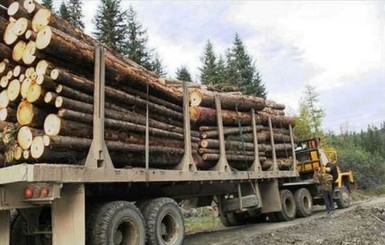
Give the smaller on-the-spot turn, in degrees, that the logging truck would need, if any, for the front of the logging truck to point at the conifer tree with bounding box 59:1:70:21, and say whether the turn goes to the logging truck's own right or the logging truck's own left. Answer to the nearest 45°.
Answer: approximately 45° to the logging truck's own left

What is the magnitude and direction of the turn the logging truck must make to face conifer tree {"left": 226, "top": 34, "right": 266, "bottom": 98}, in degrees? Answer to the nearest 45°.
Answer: approximately 45° to its left

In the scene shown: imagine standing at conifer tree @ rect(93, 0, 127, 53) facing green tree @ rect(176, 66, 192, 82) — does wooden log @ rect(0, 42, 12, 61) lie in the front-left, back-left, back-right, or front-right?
back-right

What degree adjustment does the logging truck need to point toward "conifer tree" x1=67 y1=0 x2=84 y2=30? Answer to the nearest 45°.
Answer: approximately 45° to its left

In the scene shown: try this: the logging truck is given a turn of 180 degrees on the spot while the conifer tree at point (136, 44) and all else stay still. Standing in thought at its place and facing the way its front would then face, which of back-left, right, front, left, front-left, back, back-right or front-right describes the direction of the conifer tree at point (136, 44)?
back-right

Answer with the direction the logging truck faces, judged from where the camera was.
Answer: facing away from the viewer and to the right of the viewer

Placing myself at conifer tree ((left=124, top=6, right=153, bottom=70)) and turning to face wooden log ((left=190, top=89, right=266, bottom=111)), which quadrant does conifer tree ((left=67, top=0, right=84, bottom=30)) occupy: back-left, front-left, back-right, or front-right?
back-right

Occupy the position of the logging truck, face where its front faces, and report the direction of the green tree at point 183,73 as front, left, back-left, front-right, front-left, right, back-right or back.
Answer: front-left
